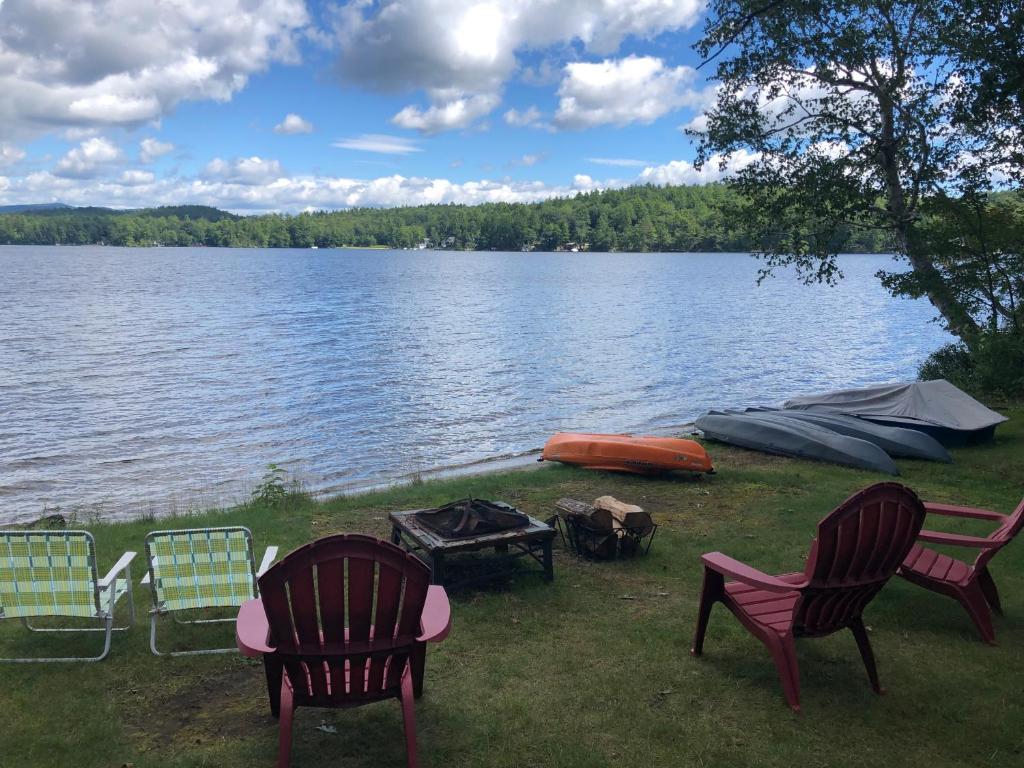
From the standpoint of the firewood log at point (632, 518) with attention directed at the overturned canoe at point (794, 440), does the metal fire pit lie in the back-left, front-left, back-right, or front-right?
back-left

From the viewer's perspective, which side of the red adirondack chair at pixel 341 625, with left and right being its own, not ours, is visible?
back

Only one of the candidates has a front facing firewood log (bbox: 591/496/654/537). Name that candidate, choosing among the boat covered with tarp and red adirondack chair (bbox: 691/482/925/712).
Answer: the red adirondack chair

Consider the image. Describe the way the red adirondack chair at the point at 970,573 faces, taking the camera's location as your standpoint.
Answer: facing to the left of the viewer

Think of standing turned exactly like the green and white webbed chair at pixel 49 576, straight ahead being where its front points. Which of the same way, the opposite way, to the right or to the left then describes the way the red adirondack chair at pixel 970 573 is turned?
to the left

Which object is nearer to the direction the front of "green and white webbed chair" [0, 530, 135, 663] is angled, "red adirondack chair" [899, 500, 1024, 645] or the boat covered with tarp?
the boat covered with tarp

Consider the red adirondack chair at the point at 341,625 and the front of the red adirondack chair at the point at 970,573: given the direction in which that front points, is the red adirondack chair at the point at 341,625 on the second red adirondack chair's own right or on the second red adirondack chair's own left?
on the second red adirondack chair's own left

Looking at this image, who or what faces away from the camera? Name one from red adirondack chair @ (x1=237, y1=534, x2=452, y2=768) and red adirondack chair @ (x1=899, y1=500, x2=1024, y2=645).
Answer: red adirondack chair @ (x1=237, y1=534, x2=452, y2=768)

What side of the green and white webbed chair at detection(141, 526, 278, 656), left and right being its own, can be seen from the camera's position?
back

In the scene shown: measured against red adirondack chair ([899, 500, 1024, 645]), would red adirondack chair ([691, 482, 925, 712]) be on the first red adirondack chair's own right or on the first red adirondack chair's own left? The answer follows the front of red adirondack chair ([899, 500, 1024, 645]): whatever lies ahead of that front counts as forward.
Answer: on the first red adirondack chair's own left

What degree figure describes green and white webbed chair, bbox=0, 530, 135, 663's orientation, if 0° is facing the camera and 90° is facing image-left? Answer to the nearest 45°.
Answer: approximately 225°

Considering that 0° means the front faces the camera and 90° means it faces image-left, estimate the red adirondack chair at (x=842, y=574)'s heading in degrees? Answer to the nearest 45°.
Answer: approximately 135°

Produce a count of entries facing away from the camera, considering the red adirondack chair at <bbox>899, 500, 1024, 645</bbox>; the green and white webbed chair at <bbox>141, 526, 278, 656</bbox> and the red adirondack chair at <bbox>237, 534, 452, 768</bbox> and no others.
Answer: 2
